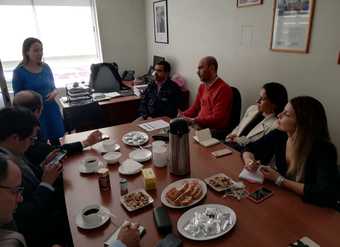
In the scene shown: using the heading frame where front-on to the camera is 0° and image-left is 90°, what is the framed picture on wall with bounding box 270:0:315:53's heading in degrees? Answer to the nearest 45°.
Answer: approximately 45°

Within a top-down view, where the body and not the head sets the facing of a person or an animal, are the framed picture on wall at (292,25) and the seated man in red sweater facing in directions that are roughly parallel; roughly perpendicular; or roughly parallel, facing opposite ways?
roughly parallel

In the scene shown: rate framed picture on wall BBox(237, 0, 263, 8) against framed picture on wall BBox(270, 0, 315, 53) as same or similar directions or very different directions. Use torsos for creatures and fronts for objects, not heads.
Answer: same or similar directions

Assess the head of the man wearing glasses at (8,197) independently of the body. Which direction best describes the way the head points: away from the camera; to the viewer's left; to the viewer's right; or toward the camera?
to the viewer's right

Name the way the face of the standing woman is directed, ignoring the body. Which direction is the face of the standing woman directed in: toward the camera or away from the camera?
toward the camera

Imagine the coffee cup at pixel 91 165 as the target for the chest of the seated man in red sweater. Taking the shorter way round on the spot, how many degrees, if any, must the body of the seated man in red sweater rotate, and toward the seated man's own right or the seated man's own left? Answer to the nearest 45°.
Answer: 0° — they already face it

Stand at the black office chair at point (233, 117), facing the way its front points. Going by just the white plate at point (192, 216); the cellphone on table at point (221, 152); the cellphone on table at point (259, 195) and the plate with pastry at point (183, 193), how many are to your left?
4

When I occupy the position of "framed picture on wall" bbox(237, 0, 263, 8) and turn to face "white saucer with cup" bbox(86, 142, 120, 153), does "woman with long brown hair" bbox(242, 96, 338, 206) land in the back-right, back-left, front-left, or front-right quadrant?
front-left

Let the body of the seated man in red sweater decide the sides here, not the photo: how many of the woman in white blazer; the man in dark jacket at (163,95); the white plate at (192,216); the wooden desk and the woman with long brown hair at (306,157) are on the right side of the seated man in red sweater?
2

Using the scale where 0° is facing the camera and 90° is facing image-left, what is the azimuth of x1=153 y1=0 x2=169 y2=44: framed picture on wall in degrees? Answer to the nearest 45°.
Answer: approximately 45°

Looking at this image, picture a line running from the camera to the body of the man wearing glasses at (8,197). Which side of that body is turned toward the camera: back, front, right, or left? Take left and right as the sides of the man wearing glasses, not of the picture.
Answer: right

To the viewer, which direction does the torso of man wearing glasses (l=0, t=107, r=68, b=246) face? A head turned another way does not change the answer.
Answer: to the viewer's right

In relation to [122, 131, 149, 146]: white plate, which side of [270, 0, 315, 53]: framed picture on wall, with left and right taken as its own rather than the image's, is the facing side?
front

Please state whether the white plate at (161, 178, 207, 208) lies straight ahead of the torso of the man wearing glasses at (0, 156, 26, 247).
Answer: yes
